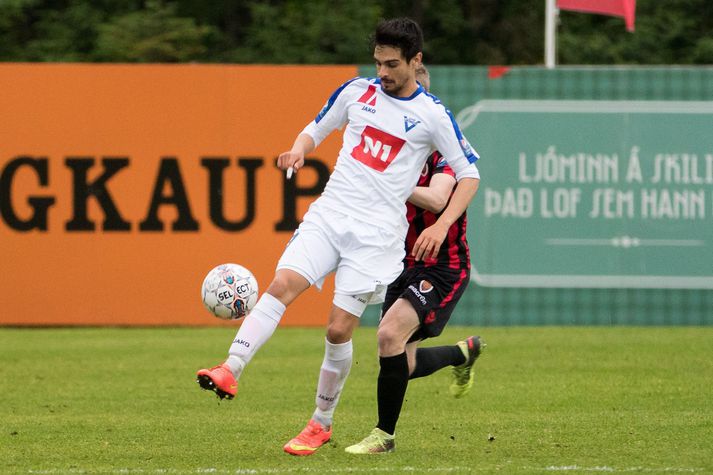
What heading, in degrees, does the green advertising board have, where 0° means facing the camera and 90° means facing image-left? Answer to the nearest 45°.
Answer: approximately 0°

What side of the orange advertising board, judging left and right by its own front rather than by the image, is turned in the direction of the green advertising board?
left

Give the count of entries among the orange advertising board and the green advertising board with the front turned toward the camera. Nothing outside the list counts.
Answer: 2

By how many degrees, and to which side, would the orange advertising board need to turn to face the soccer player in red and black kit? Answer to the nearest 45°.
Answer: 0° — it already faces them

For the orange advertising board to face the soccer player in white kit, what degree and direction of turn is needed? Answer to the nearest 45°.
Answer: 0° — it already faces them

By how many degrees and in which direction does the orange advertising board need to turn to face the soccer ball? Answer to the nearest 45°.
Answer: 0° — it already faces it

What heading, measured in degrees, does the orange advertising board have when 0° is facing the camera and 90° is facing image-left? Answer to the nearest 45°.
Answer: approximately 0°

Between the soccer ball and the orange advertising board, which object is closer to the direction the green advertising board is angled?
the soccer ball
